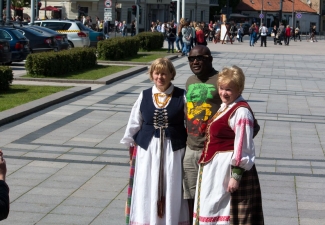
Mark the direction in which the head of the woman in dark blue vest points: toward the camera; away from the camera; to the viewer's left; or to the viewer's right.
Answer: toward the camera

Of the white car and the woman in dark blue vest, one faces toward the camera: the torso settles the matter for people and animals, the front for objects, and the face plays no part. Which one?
the woman in dark blue vest

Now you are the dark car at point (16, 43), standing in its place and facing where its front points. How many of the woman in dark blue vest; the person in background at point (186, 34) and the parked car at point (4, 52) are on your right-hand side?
1

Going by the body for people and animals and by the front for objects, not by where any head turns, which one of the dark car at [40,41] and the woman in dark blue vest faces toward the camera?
the woman in dark blue vest

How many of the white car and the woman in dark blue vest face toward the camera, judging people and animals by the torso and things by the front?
1

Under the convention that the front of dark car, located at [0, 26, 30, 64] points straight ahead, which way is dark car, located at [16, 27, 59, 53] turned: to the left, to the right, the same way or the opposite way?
the same way

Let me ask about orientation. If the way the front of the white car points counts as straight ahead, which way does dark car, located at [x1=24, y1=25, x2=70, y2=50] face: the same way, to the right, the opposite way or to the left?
the same way

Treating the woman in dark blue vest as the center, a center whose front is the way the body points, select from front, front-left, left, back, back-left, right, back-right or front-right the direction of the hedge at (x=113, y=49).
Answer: back

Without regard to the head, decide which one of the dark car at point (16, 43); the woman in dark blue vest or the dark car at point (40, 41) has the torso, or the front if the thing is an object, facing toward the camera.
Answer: the woman in dark blue vest

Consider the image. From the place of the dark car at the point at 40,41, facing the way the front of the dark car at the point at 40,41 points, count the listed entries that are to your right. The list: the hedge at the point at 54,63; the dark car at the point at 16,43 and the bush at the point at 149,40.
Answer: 1

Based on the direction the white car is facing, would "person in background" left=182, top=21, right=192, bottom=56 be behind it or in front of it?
behind

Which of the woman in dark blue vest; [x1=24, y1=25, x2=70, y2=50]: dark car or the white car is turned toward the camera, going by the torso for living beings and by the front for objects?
the woman in dark blue vest

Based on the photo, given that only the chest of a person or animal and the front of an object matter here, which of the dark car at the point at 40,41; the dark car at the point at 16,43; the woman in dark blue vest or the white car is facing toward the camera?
the woman in dark blue vest

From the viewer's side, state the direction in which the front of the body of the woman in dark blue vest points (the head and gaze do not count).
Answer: toward the camera
